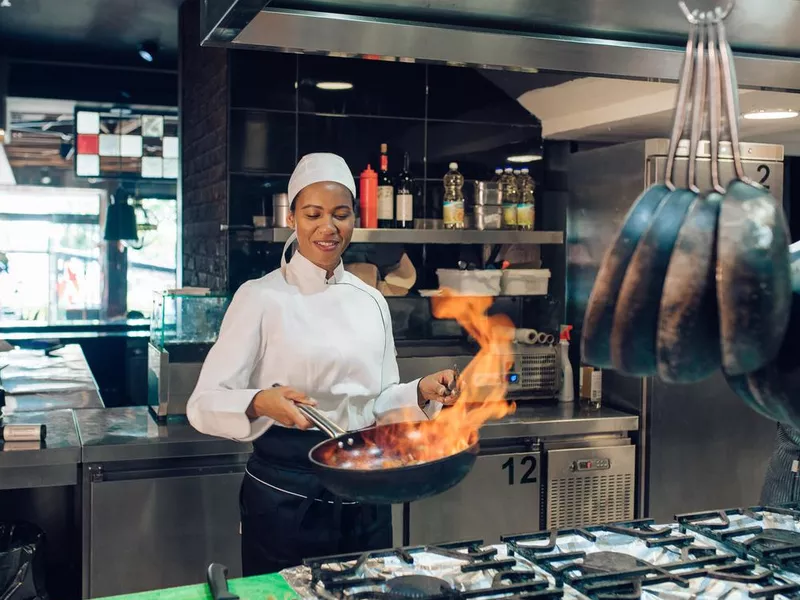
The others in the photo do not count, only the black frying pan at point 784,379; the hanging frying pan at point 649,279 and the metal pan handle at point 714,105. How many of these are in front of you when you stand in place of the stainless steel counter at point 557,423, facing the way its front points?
3

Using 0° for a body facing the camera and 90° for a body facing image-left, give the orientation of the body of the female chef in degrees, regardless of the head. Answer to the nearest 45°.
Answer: approximately 315°

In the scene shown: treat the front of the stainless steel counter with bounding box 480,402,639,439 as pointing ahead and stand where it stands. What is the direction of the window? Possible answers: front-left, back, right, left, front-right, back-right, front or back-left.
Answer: back-right

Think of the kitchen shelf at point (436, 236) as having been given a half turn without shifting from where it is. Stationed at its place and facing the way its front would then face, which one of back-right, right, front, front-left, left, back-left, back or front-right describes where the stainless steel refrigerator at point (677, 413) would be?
right

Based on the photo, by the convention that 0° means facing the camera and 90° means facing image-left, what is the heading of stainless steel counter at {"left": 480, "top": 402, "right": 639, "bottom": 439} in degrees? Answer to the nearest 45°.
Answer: approximately 0°

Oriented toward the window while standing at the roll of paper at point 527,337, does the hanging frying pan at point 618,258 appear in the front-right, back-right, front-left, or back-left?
back-left

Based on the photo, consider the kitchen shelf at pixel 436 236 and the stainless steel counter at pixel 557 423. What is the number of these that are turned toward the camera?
2

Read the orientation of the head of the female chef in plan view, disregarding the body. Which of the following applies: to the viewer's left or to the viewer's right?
to the viewer's right

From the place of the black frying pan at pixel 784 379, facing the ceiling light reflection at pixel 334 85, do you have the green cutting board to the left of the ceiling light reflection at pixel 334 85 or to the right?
left

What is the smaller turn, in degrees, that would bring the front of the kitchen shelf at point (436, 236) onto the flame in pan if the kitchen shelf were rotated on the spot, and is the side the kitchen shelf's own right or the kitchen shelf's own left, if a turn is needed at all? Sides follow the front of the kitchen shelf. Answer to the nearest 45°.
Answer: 0° — it already faces it

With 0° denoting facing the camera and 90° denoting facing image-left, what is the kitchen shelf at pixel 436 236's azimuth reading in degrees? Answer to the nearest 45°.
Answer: approximately 0°

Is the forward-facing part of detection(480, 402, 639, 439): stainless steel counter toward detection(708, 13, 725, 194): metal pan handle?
yes

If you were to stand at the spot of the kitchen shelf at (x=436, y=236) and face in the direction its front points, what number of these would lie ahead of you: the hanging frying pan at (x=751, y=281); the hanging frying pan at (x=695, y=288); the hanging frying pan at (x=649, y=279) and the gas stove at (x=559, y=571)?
4

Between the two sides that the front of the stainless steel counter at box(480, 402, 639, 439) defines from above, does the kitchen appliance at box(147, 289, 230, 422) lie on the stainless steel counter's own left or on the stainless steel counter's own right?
on the stainless steel counter's own right
